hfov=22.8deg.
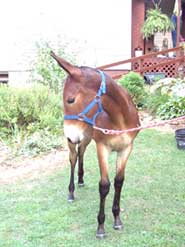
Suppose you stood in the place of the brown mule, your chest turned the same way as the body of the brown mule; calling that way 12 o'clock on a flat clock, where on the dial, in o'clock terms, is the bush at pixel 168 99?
The bush is roughly at 8 o'clock from the brown mule.

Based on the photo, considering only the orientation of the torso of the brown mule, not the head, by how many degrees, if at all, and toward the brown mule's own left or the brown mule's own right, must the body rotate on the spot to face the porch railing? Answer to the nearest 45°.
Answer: approximately 135° to the brown mule's own left

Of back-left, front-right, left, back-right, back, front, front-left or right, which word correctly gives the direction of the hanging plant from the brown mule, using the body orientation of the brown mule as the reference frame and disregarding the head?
back-left

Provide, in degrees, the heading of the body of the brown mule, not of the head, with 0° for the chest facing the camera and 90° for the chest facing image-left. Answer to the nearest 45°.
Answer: approximately 315°

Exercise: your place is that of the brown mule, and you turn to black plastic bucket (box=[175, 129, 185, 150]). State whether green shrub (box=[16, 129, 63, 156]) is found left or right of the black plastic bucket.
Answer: left

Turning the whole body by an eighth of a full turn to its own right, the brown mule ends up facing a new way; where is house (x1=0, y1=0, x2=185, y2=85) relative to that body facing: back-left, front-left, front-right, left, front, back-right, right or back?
back

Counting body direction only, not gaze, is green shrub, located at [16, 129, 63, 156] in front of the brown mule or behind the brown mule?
behind

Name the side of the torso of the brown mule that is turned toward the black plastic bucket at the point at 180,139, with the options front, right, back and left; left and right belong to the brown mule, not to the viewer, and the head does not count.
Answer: left
